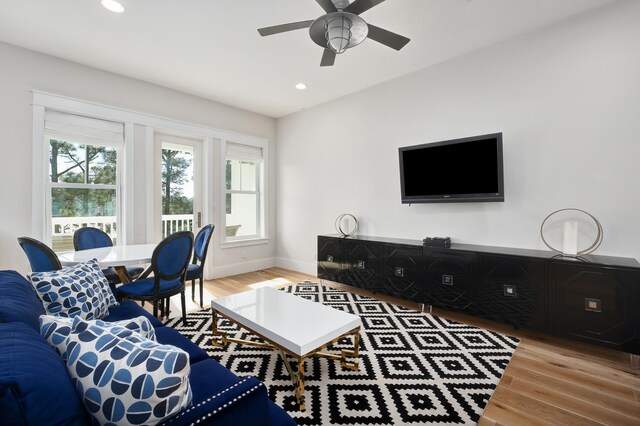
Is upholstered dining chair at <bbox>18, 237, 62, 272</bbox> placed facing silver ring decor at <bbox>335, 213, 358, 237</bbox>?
yes

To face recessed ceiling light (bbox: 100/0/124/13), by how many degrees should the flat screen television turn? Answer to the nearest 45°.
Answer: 0° — it already faces it

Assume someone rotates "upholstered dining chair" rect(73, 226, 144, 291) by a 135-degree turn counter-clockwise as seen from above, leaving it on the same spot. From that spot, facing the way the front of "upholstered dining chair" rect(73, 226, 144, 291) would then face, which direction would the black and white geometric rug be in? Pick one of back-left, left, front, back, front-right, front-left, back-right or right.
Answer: back-right

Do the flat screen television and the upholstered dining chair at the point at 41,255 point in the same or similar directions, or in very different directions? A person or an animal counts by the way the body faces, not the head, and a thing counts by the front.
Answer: very different directions

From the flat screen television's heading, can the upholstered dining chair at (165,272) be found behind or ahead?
ahead

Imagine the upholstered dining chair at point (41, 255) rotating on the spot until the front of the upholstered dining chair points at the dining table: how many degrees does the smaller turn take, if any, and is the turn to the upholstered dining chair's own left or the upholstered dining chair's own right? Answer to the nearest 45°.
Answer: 0° — it already faces it

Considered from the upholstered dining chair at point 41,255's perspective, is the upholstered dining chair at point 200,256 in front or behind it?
in front

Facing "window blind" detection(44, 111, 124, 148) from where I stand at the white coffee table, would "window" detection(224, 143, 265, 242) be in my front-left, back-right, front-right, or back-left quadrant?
front-right

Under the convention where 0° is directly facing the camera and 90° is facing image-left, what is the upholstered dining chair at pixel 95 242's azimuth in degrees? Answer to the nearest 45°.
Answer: approximately 315°

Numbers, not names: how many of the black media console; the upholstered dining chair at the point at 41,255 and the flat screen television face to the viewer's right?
1

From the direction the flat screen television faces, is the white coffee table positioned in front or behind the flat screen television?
in front

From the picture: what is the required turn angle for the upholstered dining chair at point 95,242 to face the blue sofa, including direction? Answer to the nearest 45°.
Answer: approximately 45° to its right

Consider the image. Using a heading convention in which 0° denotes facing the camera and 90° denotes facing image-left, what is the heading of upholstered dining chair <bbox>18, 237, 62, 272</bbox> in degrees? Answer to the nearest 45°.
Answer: approximately 270°

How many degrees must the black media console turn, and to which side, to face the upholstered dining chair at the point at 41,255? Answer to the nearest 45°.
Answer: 0° — it already faces it

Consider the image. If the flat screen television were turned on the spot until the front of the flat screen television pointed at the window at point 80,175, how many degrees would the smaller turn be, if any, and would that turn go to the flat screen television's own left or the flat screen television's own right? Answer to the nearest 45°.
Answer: approximately 45° to the flat screen television's own right

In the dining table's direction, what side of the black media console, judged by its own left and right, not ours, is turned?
front
